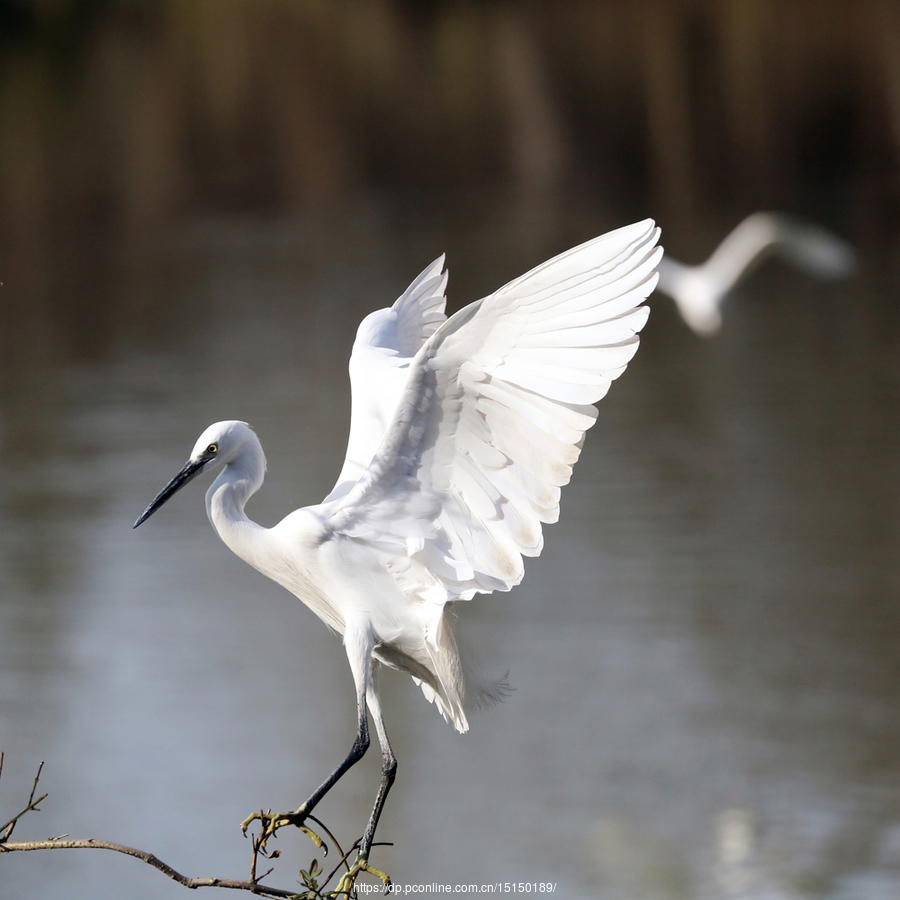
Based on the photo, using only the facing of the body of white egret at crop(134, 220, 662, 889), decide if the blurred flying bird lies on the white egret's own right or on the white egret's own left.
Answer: on the white egret's own right

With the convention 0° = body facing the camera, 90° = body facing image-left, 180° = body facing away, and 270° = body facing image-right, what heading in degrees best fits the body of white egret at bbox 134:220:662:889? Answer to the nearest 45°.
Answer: approximately 90°
